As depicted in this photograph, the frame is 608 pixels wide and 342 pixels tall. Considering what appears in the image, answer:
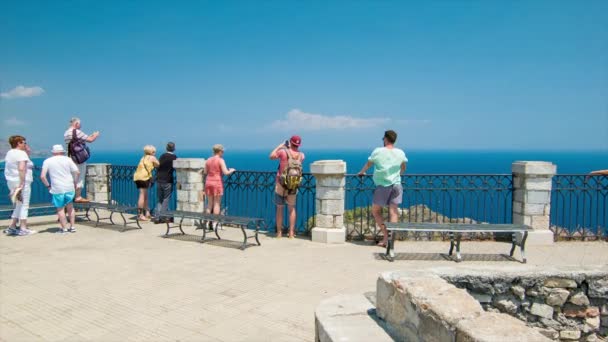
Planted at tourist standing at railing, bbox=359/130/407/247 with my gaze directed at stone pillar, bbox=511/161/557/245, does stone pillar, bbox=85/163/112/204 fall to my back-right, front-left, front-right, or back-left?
back-left

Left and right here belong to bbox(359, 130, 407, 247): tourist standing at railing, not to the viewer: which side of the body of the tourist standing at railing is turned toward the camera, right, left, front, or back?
back

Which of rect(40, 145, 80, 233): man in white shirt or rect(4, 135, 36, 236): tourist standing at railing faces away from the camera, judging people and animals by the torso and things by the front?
the man in white shirt

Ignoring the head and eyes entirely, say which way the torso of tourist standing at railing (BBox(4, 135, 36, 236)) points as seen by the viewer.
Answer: to the viewer's right

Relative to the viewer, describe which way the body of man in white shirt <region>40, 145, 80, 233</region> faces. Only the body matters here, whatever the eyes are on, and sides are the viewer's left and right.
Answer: facing away from the viewer

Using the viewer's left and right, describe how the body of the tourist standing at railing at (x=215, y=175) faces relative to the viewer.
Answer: facing away from the viewer and to the right of the viewer

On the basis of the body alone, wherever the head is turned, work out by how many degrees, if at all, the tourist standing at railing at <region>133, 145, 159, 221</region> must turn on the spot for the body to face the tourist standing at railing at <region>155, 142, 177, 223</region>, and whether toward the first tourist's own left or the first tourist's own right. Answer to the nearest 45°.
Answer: approximately 90° to the first tourist's own right

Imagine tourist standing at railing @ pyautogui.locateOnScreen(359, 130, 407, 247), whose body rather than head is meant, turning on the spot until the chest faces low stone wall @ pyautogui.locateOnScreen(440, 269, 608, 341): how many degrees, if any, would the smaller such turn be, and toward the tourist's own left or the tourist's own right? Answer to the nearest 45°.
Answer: approximately 135° to the tourist's own right

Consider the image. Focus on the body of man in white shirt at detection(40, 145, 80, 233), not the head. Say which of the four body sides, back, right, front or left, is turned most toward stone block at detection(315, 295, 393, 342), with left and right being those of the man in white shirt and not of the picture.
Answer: back

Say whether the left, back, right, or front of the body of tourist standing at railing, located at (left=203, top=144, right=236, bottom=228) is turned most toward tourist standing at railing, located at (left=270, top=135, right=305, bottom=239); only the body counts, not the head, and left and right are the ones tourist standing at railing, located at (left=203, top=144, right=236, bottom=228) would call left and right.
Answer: right

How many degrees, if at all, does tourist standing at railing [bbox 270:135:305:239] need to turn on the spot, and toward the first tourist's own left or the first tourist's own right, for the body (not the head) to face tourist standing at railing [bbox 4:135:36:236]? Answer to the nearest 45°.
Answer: approximately 90° to the first tourist's own left

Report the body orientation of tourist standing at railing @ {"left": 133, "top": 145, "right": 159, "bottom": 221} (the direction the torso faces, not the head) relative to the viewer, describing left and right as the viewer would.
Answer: facing away from the viewer and to the right of the viewer

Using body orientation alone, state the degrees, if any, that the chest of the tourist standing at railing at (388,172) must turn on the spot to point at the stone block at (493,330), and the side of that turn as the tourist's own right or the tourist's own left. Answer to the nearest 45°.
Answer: approximately 180°

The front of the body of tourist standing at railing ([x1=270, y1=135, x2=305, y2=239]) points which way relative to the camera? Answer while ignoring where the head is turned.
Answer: away from the camera

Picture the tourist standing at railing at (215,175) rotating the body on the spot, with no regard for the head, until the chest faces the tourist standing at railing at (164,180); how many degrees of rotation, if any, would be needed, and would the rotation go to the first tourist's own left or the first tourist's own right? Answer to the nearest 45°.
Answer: approximately 90° to the first tourist's own left
